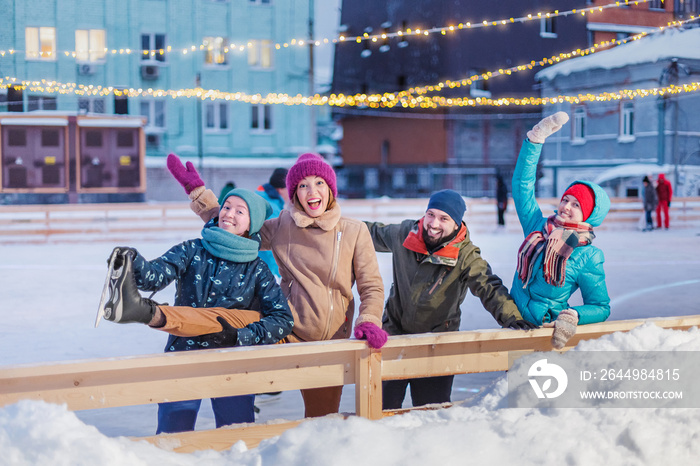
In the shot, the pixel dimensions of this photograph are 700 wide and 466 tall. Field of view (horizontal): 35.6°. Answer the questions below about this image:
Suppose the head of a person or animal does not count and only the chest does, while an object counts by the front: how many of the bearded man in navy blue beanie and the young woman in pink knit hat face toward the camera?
2

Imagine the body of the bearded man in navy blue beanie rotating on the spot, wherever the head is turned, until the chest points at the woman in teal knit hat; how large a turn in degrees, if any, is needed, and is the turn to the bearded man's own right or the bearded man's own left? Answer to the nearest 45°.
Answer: approximately 45° to the bearded man's own right

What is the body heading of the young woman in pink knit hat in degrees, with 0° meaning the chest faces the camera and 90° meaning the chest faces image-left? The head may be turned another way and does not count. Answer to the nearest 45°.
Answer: approximately 0°

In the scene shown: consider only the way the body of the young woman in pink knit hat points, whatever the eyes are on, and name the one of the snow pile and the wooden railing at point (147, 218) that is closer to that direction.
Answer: the snow pile

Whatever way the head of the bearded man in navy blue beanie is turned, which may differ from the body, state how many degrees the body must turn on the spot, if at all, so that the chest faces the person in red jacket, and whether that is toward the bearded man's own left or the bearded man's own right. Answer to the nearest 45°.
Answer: approximately 180°

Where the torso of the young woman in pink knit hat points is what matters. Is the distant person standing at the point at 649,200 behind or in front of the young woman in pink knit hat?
behind

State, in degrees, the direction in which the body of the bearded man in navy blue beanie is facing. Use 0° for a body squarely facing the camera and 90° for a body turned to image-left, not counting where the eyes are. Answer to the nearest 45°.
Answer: approximately 0°

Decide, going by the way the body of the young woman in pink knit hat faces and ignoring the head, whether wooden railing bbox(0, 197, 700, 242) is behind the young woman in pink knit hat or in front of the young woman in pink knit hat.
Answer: behind

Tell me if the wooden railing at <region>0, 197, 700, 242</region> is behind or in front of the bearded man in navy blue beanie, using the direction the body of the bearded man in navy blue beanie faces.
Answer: behind

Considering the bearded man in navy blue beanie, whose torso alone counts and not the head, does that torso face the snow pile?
yes
